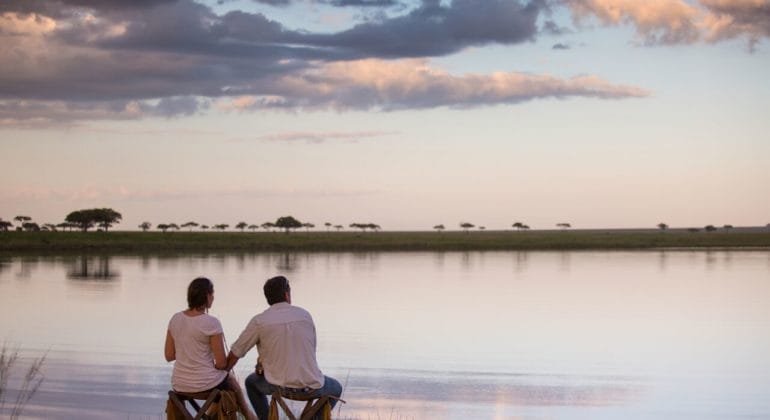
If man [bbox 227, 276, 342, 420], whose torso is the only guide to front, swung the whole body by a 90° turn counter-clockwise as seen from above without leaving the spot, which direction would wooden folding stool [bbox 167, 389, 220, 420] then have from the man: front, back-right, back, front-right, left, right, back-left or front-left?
front

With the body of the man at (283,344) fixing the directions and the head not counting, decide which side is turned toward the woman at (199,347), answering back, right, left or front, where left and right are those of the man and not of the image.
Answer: left

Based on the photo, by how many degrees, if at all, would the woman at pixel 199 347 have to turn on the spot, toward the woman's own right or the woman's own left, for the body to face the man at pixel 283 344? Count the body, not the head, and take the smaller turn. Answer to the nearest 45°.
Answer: approximately 45° to the woman's own right

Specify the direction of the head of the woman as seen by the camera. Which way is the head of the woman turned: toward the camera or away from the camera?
away from the camera

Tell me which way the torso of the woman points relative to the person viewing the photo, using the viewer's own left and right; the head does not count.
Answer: facing away from the viewer and to the right of the viewer

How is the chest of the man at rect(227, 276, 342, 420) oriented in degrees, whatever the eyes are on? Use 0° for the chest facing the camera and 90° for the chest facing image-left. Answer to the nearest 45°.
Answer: approximately 180°
